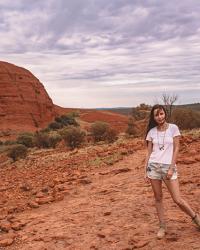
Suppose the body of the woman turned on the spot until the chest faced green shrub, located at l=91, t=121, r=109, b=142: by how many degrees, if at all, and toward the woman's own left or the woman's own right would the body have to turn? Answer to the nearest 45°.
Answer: approximately 180°

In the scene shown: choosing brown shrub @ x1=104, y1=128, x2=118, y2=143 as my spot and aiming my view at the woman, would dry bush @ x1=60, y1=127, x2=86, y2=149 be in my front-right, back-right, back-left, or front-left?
front-right

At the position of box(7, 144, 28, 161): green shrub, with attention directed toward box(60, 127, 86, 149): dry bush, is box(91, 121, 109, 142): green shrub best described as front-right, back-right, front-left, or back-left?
front-left

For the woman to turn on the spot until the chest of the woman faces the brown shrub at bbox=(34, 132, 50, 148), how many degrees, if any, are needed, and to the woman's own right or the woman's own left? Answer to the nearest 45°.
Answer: approximately 180°

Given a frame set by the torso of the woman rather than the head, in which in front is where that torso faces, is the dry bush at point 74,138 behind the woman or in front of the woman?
behind

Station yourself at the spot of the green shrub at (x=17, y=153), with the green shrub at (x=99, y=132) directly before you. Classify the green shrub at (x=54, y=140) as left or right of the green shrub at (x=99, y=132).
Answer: left

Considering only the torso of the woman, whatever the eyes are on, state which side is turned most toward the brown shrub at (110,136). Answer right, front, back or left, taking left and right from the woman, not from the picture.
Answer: back

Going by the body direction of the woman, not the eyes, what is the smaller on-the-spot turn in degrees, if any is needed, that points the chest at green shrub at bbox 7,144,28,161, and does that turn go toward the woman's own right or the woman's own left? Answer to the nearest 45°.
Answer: approximately 135° to the woman's own right

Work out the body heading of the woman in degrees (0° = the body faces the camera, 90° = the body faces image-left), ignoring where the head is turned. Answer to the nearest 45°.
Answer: approximately 0°
